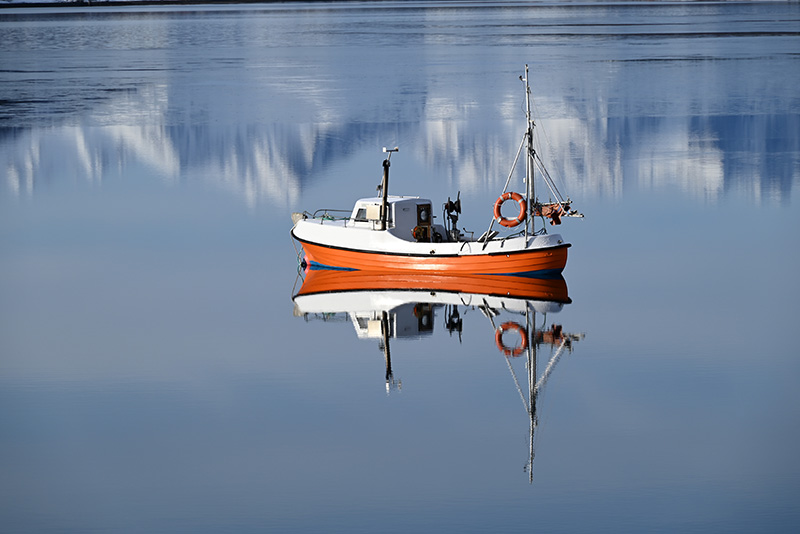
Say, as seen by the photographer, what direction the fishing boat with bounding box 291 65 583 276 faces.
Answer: facing to the left of the viewer
